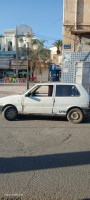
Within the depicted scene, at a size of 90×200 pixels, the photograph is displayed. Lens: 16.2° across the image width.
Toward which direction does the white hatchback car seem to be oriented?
to the viewer's left

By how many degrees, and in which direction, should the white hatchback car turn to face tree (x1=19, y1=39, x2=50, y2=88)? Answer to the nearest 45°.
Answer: approximately 90° to its right
